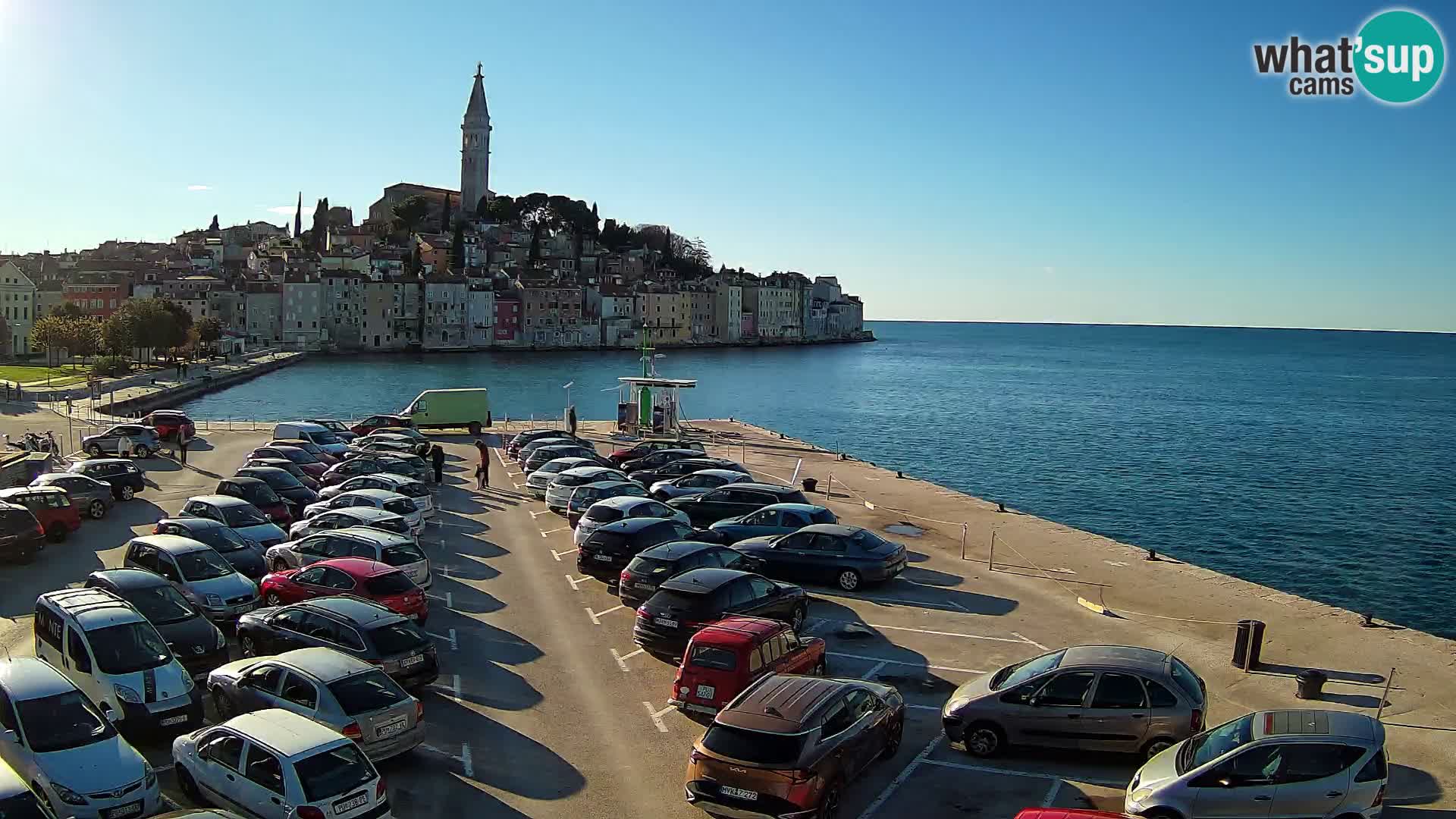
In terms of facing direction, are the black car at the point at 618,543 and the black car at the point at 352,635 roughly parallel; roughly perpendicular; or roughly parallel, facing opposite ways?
roughly perpendicular

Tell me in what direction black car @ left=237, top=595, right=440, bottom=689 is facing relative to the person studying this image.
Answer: facing away from the viewer and to the left of the viewer

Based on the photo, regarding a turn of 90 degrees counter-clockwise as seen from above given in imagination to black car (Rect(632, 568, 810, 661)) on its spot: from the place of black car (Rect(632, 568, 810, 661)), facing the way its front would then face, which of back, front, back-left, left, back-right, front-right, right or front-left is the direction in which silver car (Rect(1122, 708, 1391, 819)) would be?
back

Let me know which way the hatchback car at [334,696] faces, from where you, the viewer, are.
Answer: facing away from the viewer and to the left of the viewer

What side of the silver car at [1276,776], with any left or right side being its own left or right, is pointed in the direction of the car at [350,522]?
front

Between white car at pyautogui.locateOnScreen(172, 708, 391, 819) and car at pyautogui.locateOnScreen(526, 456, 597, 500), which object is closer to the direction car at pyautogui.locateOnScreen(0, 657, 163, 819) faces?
the white car

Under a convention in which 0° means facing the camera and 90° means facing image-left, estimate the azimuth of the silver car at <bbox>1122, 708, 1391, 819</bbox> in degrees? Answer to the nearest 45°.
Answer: approximately 90°

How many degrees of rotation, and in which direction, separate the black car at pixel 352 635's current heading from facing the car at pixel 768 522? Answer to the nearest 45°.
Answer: approximately 90° to its right

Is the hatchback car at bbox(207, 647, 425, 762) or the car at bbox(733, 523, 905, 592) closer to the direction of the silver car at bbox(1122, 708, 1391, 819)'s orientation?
the hatchback car

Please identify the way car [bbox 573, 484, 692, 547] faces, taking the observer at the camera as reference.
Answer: facing away from the viewer and to the right of the viewer
